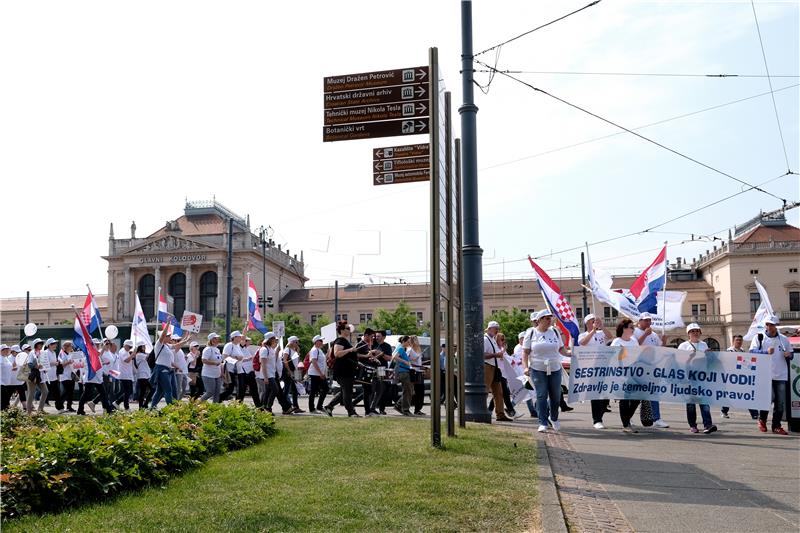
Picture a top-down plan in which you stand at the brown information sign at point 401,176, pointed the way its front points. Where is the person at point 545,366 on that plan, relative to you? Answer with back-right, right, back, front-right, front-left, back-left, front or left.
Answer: back-left

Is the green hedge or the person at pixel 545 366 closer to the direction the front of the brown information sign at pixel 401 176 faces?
the green hedge

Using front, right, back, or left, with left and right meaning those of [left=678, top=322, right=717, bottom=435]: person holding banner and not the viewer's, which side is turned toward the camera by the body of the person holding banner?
front

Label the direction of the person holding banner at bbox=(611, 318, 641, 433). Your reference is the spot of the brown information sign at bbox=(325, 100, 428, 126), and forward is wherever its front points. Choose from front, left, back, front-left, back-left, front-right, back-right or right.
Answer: back-left

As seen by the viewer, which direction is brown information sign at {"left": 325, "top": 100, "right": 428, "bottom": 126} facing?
toward the camera

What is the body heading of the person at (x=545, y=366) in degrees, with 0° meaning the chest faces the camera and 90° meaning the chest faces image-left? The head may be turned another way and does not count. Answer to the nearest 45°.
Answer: approximately 0°

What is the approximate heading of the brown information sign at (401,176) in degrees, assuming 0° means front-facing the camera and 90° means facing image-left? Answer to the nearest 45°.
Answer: approximately 0°

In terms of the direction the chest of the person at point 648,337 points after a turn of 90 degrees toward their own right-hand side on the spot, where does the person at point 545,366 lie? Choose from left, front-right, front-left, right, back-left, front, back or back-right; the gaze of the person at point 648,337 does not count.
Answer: front
